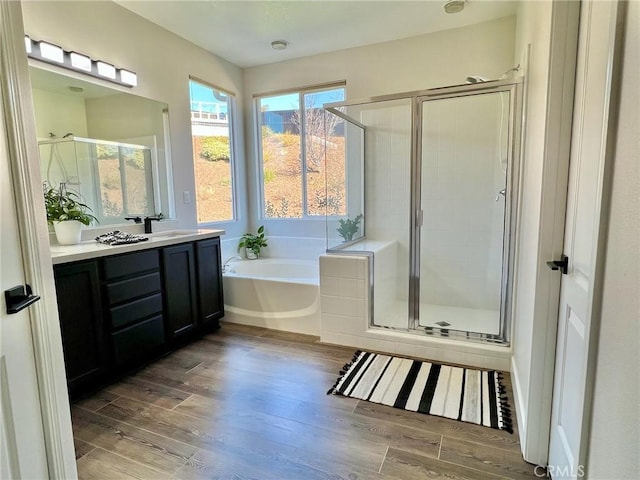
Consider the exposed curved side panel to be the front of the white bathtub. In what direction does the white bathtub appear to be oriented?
toward the camera

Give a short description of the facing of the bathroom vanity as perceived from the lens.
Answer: facing the viewer and to the right of the viewer

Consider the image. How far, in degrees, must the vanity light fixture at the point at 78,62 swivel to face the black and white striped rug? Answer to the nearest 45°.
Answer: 0° — it already faces it

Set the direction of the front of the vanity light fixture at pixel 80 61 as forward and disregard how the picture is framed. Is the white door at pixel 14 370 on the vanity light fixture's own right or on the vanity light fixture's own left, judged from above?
on the vanity light fixture's own right

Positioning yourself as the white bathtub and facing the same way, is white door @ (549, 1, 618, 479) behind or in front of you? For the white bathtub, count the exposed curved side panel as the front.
in front

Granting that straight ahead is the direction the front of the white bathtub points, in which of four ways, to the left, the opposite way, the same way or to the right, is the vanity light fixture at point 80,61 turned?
to the left

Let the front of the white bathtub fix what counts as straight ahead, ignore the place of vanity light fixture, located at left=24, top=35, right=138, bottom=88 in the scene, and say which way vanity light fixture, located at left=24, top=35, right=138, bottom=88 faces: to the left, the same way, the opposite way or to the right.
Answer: to the left

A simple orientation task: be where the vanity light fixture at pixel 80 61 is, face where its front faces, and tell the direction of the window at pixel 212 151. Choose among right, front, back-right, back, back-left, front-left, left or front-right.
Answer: left

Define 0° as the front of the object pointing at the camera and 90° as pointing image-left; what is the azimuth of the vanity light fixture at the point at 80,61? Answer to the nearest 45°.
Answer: approximately 315°

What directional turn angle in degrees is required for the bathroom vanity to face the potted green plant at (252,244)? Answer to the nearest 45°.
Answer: approximately 90° to its left

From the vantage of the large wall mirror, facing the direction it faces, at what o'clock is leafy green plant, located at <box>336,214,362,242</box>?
The leafy green plant is roughly at 11 o'clock from the large wall mirror.
